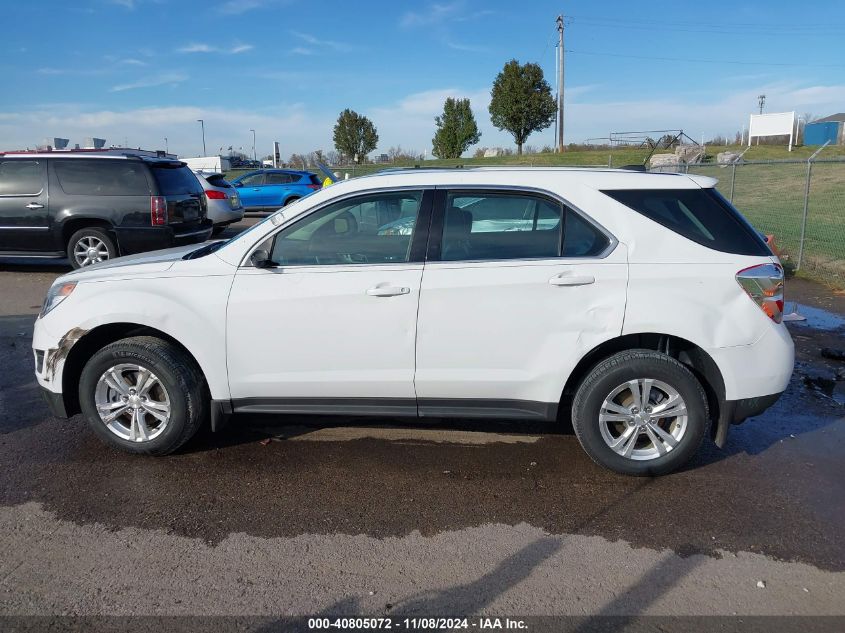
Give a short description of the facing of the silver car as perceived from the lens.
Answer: facing away from the viewer and to the left of the viewer

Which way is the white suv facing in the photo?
to the viewer's left

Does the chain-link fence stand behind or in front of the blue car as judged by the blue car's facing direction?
behind

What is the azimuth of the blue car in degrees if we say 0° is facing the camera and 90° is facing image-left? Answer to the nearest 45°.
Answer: approximately 135°

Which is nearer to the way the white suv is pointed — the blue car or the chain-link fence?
the blue car

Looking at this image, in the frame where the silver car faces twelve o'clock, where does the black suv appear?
The black suv is roughly at 8 o'clock from the silver car.

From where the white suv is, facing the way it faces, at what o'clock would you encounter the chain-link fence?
The chain-link fence is roughly at 4 o'clock from the white suv.

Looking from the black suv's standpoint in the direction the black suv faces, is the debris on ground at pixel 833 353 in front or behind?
behind

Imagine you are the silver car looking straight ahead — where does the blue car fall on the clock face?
The blue car is roughly at 2 o'clock from the silver car.
